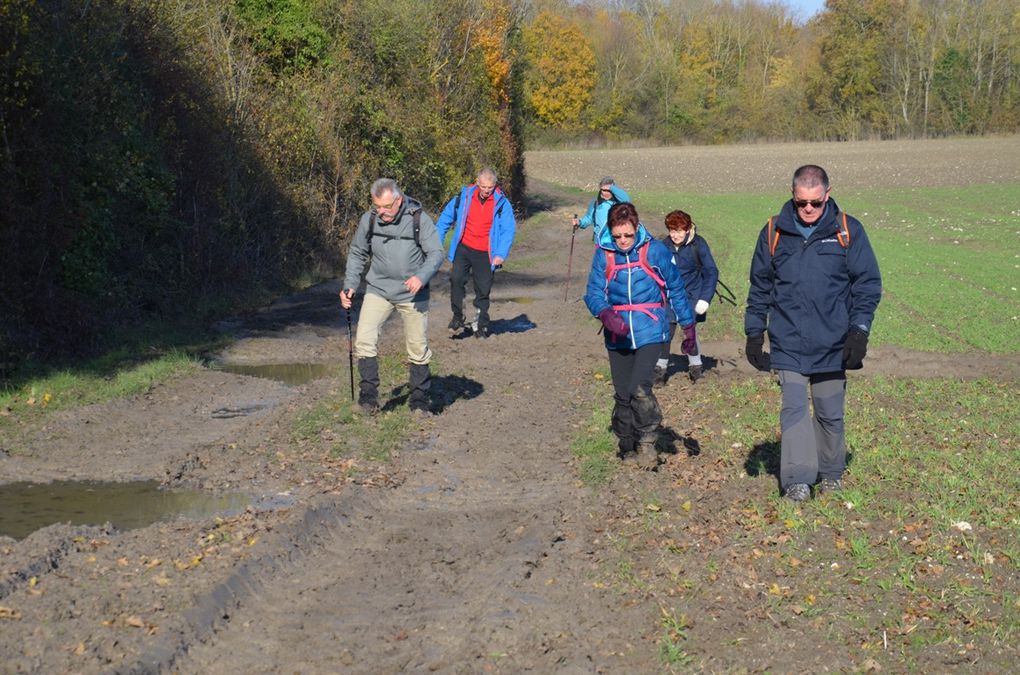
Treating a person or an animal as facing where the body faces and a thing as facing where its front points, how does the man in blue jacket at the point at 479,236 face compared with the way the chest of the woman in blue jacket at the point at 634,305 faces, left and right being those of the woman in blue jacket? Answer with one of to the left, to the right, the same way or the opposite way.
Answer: the same way

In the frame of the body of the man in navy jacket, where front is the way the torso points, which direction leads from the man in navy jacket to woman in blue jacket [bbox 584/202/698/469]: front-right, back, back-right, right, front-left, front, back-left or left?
back-right

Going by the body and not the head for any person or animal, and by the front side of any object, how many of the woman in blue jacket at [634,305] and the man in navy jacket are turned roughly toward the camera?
2

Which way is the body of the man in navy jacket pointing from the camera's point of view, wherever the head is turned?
toward the camera

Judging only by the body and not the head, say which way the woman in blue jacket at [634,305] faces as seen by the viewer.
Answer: toward the camera

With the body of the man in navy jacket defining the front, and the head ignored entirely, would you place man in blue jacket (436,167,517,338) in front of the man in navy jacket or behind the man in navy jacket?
behind

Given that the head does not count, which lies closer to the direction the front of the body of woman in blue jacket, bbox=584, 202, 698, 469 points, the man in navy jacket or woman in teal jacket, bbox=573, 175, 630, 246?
the man in navy jacket

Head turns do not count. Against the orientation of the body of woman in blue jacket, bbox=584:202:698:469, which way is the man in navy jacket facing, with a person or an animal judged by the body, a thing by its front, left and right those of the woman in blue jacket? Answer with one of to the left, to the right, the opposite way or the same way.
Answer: the same way

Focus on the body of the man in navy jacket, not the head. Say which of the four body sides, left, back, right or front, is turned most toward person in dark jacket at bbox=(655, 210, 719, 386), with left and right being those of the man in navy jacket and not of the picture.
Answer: back

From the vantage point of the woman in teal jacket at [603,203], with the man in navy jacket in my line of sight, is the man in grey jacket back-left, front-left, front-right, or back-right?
front-right

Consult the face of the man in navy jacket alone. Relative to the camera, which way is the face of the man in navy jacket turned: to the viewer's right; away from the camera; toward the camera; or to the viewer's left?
toward the camera

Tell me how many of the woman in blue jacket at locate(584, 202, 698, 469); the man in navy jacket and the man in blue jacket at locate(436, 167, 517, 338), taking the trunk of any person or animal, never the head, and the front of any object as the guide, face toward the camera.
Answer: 3

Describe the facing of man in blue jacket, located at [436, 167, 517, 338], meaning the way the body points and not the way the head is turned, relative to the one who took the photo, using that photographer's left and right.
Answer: facing the viewer

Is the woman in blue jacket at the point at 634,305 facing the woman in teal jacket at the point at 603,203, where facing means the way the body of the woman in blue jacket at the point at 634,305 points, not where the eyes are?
no

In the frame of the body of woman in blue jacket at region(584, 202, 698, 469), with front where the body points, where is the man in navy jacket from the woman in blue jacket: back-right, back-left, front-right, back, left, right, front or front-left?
front-left

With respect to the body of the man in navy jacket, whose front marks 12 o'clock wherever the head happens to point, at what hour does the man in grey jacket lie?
The man in grey jacket is roughly at 4 o'clock from the man in navy jacket.

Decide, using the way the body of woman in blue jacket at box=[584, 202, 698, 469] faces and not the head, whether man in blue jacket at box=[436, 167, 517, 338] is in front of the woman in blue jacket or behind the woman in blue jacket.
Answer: behind
